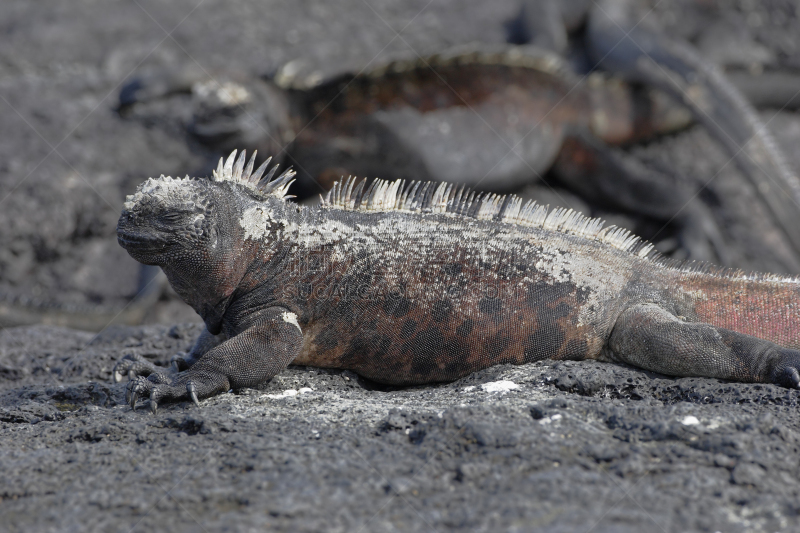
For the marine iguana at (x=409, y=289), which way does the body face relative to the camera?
to the viewer's left
